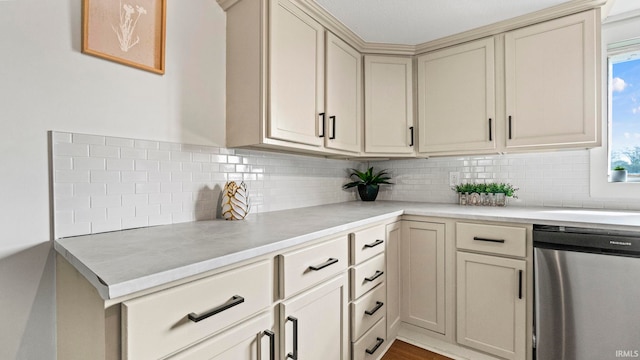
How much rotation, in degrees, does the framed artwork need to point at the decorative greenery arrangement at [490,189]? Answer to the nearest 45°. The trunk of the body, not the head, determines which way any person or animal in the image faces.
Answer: approximately 45° to its left

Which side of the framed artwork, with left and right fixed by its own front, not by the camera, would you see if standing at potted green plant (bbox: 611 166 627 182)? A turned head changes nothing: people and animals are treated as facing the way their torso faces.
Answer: front
